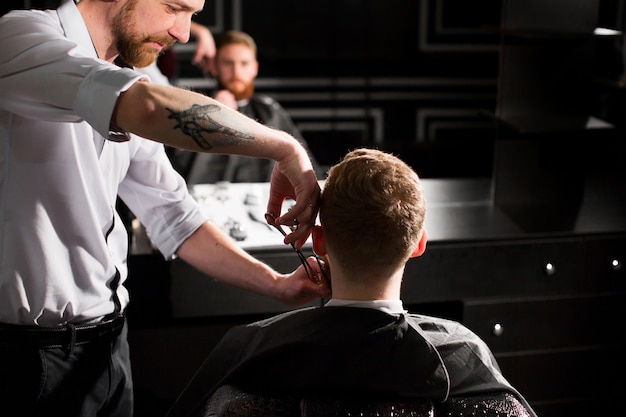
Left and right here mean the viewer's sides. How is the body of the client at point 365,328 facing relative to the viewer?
facing away from the viewer

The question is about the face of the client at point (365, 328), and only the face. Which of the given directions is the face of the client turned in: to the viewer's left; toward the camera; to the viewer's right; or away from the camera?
away from the camera
